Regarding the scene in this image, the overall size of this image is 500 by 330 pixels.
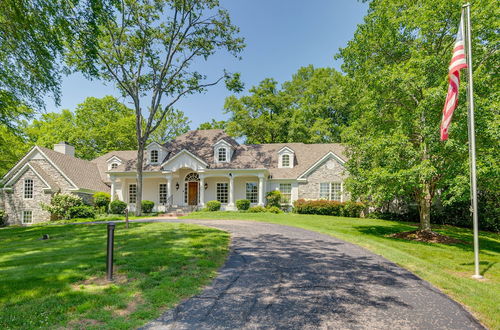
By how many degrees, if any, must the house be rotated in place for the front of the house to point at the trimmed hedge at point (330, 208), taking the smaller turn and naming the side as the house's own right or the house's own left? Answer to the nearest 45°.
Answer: approximately 45° to the house's own left

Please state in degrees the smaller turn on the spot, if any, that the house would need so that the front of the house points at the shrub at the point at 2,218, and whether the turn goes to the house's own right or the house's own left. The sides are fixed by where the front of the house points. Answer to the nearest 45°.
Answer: approximately 90° to the house's own right

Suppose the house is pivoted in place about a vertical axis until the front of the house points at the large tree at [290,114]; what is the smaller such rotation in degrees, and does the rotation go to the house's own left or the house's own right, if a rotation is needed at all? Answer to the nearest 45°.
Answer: approximately 135° to the house's own left

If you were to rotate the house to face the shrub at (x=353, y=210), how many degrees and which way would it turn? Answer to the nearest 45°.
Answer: approximately 45° to its left

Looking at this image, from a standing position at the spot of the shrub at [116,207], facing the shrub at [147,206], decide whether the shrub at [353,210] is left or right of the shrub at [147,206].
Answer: right

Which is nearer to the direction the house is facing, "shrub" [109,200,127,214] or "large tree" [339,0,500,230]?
the large tree

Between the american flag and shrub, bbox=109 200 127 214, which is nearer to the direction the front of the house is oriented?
the american flag

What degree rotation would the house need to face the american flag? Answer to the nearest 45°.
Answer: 0° — it already faces it

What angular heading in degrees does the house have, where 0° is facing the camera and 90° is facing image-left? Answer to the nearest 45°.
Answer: approximately 0°
